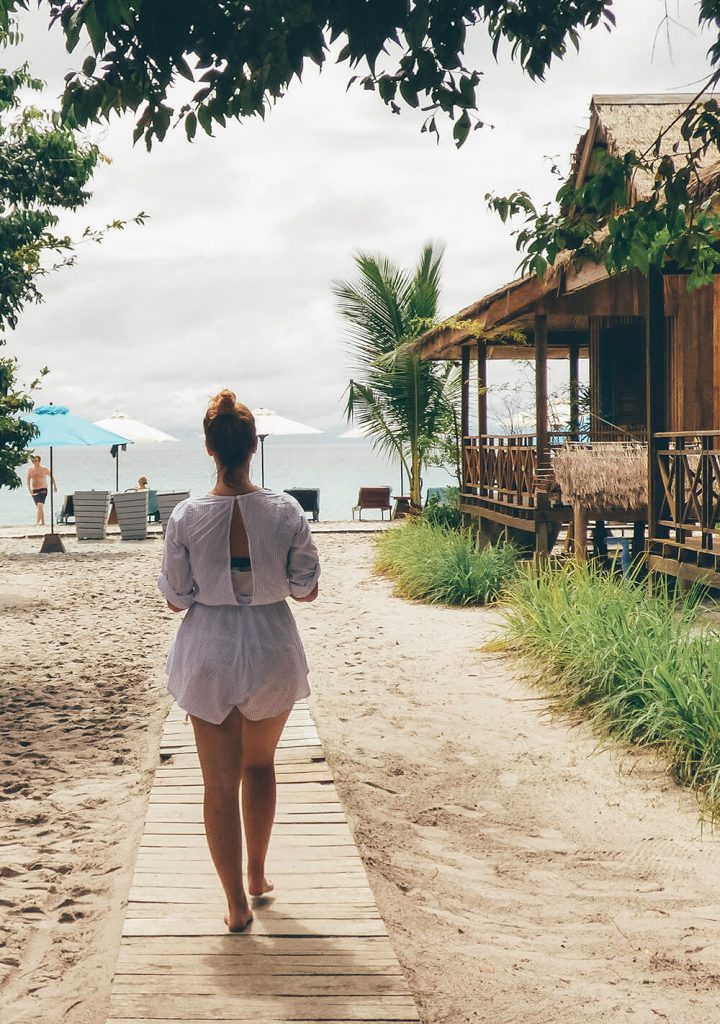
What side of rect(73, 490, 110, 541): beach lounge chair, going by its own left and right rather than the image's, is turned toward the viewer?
back

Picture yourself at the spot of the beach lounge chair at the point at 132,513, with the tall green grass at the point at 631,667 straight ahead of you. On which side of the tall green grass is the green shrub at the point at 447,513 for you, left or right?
left

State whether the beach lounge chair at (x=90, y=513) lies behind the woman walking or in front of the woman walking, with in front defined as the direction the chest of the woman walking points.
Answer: in front

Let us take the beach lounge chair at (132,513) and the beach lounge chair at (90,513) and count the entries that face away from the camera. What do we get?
2

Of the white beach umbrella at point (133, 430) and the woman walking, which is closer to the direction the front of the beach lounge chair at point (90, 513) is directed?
the white beach umbrella

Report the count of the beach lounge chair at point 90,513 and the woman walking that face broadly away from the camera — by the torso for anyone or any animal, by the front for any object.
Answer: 2

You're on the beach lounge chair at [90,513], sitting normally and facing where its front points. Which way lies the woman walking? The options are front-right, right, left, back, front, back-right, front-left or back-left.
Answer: back

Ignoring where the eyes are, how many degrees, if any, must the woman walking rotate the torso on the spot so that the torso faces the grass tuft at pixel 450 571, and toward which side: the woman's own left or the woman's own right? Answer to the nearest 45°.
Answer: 0° — they already face it

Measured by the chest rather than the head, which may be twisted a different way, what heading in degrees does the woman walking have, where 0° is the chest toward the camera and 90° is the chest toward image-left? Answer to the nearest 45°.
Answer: approximately 180°

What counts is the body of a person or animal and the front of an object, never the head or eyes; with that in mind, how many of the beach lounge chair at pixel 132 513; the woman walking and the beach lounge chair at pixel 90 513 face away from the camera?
3

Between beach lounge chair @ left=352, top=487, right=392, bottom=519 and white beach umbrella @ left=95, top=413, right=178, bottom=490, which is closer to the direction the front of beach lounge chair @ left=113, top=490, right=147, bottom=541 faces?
the white beach umbrella

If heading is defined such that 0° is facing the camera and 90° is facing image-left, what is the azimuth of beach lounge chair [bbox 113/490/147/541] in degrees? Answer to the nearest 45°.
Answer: approximately 180°

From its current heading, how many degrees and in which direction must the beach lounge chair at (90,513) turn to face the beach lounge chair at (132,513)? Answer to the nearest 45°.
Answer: approximately 90° to its right

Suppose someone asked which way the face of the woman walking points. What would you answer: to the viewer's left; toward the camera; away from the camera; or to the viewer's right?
away from the camera

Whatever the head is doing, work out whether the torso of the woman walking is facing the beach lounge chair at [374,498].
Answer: yes

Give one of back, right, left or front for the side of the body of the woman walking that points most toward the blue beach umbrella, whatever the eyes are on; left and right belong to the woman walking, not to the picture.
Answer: front
